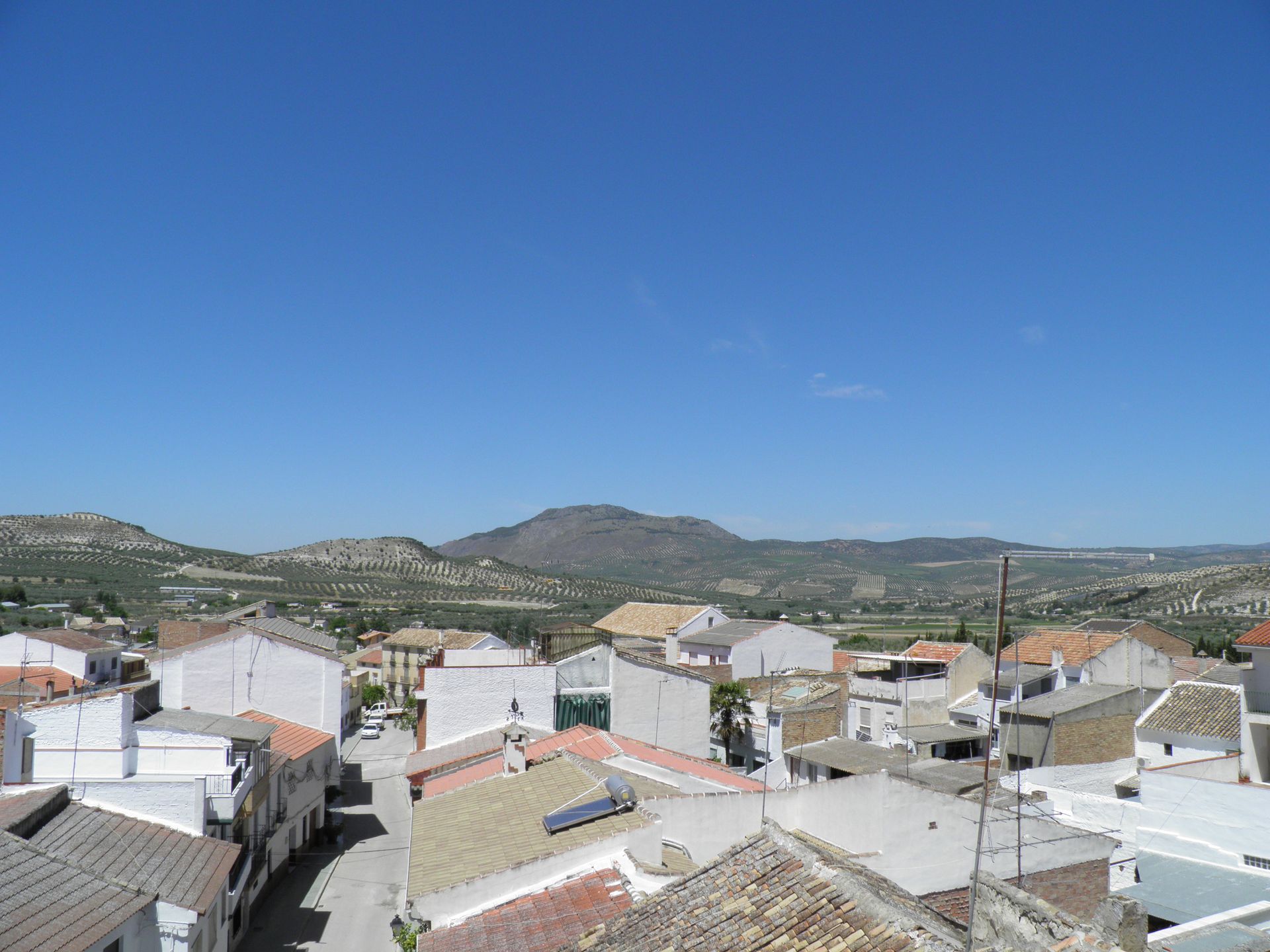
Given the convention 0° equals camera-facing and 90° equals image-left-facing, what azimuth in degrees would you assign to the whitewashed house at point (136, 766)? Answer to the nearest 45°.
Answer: approximately 270°

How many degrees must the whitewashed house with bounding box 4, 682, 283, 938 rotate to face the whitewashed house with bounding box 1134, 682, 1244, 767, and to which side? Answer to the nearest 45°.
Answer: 0° — it already faces it

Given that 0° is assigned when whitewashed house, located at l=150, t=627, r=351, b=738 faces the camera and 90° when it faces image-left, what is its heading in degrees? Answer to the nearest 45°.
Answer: approximately 270°

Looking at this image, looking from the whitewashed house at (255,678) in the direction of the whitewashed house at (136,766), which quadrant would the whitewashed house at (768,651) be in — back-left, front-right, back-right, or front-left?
back-left

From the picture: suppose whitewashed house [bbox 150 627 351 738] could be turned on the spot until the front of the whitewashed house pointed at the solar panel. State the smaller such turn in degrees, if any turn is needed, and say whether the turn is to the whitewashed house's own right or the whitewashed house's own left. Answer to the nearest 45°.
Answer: approximately 90° to the whitewashed house's own right

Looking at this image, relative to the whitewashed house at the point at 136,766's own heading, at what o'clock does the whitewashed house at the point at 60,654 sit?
the whitewashed house at the point at 60,654 is roughly at 9 o'clock from the whitewashed house at the point at 136,766.

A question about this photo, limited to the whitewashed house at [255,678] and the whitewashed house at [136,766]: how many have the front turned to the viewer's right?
2
